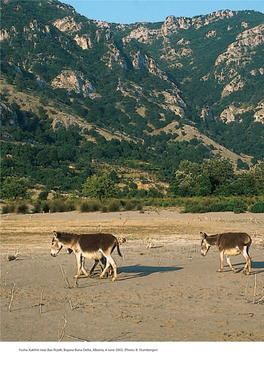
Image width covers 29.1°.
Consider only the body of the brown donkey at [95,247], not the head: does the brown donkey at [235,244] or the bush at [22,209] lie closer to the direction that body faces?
the bush

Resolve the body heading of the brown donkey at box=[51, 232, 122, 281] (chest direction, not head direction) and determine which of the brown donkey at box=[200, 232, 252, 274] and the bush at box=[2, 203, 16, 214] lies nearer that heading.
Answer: the bush

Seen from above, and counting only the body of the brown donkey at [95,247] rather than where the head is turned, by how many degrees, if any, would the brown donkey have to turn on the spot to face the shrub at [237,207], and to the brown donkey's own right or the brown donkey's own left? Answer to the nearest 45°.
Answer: approximately 135° to the brown donkey's own right

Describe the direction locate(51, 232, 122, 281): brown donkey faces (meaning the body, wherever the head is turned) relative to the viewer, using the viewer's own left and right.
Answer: facing to the left of the viewer

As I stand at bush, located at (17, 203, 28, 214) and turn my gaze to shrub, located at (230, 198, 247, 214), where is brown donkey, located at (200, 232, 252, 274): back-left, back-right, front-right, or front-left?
front-right

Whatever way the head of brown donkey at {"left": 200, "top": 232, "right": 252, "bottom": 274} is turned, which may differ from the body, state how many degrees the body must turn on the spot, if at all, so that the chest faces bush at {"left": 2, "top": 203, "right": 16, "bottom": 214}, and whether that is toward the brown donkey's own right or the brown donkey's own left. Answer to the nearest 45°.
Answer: approximately 45° to the brown donkey's own right

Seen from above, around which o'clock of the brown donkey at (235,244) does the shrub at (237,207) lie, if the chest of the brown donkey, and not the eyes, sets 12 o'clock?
The shrub is roughly at 3 o'clock from the brown donkey.

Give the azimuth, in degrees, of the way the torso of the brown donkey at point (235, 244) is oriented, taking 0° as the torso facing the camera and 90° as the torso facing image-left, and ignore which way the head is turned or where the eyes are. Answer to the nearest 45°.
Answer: approximately 90°

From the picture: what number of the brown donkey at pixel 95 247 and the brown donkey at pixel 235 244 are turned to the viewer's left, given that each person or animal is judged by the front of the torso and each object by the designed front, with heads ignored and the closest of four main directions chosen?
2

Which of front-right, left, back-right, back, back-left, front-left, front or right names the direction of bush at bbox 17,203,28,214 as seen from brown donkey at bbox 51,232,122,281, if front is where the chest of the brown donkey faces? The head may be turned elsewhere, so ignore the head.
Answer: right

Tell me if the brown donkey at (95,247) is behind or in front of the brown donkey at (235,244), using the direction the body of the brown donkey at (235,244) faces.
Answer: in front

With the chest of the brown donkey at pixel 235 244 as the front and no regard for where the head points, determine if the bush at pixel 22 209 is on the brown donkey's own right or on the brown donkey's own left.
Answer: on the brown donkey's own right

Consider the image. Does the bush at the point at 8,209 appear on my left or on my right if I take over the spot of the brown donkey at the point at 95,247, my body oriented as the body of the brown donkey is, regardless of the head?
on my right

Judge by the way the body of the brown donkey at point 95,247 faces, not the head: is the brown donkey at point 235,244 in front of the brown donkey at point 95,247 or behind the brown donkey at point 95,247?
behind

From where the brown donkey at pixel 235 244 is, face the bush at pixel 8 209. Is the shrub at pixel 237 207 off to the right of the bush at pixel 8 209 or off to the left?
right
